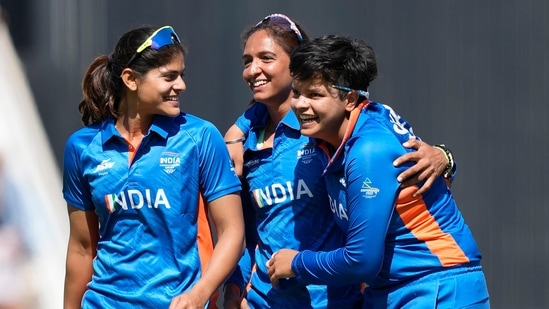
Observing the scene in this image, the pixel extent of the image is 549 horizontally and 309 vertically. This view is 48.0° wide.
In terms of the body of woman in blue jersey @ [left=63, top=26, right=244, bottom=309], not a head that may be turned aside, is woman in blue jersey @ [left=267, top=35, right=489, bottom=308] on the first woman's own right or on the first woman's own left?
on the first woman's own left

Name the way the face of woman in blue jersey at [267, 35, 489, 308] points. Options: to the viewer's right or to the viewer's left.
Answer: to the viewer's left

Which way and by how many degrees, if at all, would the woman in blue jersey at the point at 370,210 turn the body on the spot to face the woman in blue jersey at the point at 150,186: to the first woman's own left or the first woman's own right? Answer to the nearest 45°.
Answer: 0° — they already face them

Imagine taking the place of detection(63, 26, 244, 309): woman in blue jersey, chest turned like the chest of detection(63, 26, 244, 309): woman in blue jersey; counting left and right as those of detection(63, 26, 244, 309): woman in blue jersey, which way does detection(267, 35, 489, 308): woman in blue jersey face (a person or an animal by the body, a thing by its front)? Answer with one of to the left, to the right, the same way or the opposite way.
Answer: to the right

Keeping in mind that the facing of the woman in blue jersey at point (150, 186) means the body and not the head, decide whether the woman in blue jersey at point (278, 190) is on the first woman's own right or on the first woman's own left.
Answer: on the first woman's own left

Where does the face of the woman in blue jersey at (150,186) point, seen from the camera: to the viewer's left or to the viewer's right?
to the viewer's right

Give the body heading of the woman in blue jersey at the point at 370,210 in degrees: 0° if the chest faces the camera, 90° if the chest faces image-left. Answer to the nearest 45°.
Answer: approximately 90°
